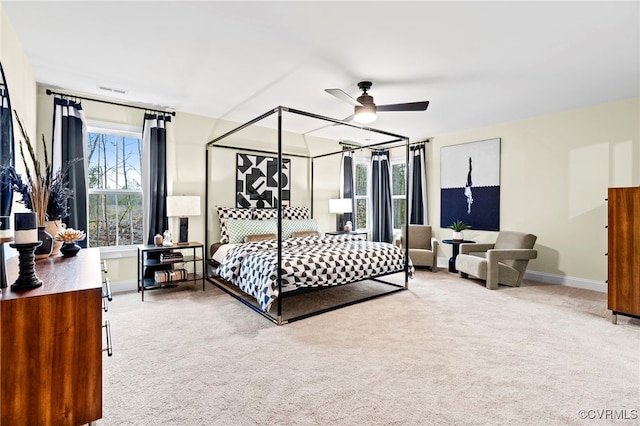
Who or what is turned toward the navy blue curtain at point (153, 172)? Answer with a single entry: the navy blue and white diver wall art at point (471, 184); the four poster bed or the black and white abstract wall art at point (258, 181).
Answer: the navy blue and white diver wall art at point (471, 184)

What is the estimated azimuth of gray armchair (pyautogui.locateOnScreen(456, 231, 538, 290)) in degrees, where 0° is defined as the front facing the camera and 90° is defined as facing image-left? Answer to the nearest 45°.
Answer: approximately 45°

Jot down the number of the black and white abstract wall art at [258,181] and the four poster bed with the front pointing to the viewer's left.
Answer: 0

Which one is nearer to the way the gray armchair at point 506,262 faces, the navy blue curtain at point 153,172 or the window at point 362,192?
the navy blue curtain

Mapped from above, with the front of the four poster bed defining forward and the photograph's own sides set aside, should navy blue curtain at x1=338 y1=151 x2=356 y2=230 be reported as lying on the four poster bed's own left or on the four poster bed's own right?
on the four poster bed's own left

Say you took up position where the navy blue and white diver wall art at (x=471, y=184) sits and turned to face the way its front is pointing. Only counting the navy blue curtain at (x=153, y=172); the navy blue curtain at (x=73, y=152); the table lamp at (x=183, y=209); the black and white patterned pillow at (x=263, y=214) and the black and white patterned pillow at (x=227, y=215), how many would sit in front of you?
5

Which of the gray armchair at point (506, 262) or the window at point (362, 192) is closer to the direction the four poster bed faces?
the gray armchair

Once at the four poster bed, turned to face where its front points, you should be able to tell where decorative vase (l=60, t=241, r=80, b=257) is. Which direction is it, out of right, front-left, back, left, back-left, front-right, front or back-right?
right

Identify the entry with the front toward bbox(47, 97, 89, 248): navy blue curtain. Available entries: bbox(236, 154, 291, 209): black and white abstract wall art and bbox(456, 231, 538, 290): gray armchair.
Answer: the gray armchair

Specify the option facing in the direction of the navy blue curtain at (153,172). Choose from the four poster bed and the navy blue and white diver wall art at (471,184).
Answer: the navy blue and white diver wall art

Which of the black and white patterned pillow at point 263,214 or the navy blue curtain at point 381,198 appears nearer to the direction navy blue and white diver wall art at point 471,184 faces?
the black and white patterned pillow

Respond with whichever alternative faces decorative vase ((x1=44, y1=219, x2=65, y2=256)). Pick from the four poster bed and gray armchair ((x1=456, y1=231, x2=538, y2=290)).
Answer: the gray armchair

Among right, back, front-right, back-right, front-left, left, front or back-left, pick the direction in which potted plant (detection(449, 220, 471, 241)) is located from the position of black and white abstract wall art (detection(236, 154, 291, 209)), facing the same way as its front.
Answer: front-left

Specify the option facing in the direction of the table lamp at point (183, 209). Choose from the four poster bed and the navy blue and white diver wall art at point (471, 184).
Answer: the navy blue and white diver wall art

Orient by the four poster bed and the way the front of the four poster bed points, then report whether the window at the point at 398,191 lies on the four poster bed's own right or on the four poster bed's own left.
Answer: on the four poster bed's own left

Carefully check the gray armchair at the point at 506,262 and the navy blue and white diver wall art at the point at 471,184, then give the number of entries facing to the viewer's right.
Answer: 0
